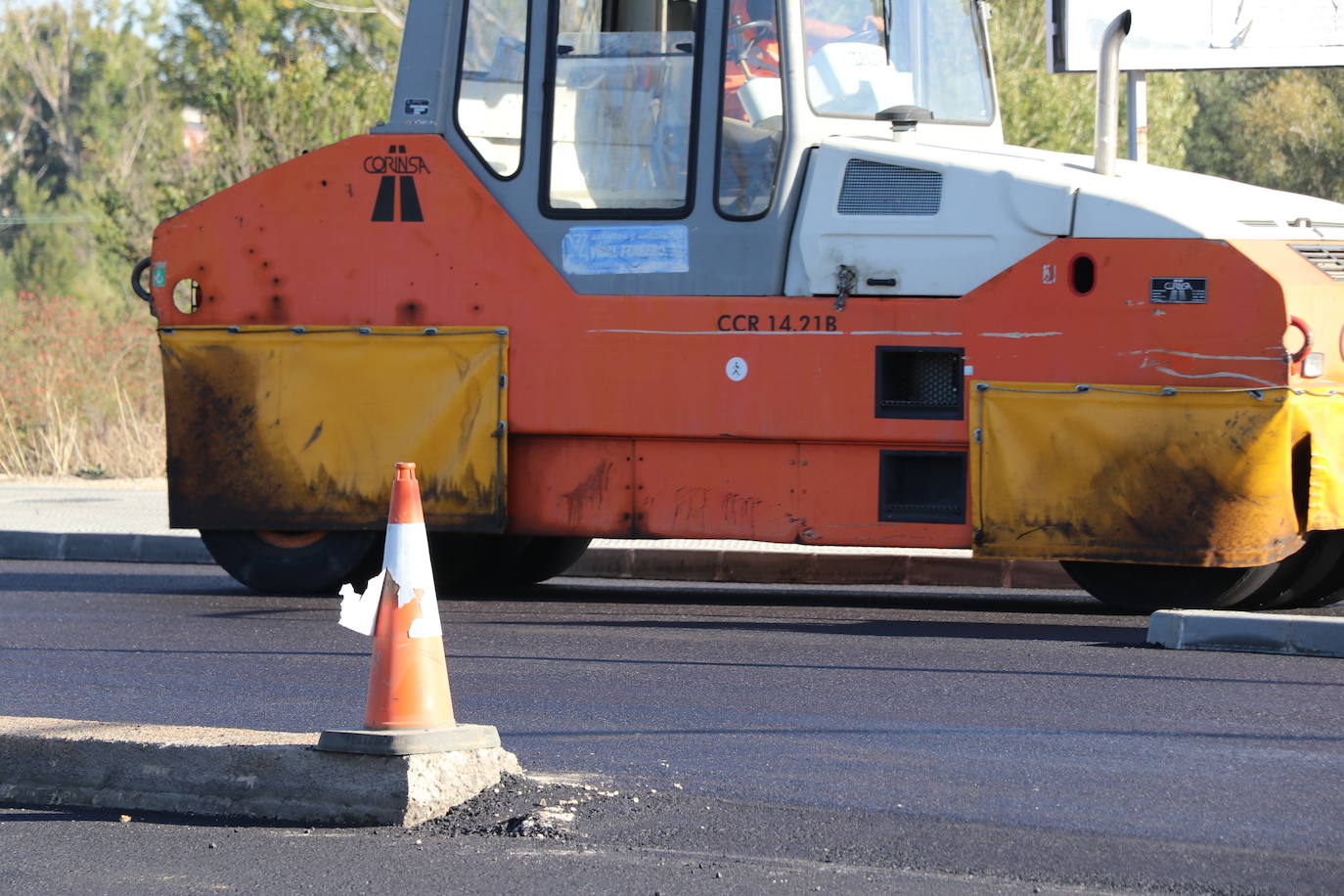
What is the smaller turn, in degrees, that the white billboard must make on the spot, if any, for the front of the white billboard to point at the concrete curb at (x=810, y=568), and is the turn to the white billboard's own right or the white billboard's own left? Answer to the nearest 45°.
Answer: approximately 45° to the white billboard's own right

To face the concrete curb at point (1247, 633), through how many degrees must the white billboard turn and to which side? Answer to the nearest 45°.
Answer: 0° — it already faces it

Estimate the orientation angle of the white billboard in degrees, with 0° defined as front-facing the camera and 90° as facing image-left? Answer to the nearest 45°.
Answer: approximately 0°

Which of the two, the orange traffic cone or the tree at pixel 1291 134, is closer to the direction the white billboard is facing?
the orange traffic cone

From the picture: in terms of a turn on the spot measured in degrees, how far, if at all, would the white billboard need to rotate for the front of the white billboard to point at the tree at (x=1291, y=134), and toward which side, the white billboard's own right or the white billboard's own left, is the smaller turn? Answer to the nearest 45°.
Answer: approximately 180°

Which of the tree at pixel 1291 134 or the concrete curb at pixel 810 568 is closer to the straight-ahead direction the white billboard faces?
the concrete curb
